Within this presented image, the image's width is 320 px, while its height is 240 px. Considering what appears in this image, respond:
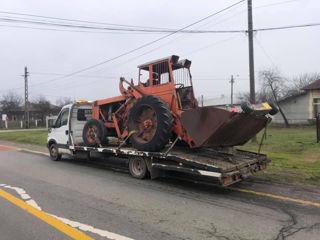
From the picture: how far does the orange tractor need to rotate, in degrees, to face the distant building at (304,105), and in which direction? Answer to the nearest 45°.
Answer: approximately 90° to its left

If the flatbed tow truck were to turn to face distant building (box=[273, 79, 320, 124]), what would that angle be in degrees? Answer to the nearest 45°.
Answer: approximately 90° to its right

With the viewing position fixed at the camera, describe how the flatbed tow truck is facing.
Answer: facing away from the viewer and to the left of the viewer
